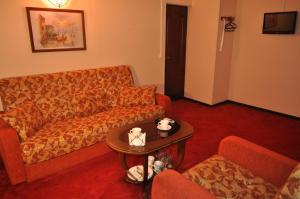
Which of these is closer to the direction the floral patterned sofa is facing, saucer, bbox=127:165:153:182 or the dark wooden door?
the saucer

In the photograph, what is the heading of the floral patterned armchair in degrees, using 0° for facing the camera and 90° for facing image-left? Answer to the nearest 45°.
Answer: approximately 135°

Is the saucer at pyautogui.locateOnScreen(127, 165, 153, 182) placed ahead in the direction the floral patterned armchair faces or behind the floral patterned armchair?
ahead

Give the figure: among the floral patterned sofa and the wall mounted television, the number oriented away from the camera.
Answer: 0

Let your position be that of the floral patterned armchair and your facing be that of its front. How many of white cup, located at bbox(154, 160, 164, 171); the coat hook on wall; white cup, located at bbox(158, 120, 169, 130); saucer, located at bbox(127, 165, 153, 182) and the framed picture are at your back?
0

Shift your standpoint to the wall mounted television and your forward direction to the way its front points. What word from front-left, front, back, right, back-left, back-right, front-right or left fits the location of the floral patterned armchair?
front-left

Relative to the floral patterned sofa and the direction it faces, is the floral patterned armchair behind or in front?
in front

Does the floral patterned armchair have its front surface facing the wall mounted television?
no

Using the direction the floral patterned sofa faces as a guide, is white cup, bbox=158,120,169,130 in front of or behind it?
in front

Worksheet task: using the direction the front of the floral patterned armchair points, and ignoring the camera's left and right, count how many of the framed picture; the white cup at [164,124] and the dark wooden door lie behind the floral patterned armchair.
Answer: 0

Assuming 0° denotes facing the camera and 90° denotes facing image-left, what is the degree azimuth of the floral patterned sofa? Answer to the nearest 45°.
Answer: approximately 315°

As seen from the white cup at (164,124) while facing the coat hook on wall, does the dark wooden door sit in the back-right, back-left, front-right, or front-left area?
front-left

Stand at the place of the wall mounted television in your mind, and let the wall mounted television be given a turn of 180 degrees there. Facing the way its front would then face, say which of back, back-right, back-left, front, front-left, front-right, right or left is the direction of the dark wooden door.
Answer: back-left

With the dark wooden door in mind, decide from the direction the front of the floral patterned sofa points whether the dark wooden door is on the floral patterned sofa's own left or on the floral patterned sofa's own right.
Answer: on the floral patterned sofa's own left
